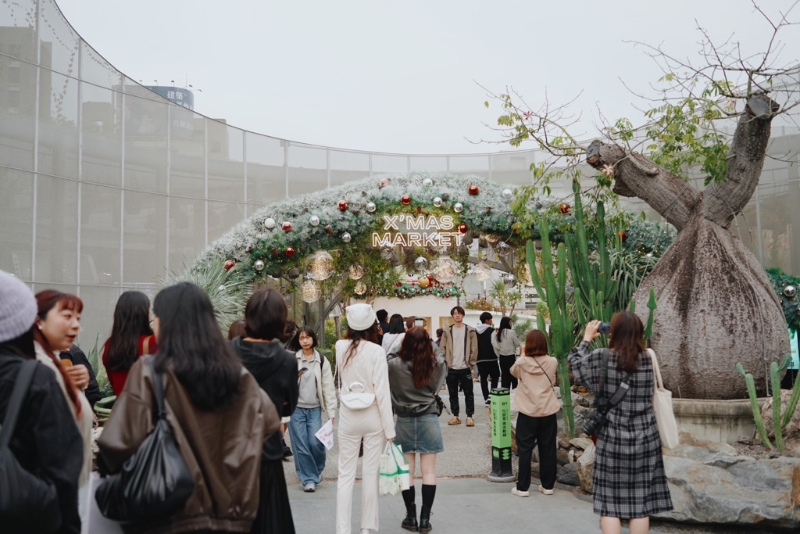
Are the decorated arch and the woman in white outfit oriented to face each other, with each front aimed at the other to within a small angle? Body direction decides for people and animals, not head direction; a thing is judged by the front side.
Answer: yes

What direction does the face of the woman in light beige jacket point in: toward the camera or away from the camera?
away from the camera

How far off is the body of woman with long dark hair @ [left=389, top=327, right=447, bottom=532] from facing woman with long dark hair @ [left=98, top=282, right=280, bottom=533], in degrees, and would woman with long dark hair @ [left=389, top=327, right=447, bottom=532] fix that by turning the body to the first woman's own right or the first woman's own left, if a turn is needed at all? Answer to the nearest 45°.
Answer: approximately 180°

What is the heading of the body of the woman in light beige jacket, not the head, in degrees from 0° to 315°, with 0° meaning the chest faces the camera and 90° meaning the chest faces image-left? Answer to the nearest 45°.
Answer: approximately 180°

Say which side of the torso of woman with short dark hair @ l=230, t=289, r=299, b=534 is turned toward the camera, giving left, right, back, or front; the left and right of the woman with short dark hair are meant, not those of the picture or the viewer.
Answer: back

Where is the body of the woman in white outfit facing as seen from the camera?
away from the camera

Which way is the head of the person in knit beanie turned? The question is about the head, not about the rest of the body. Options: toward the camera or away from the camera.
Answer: away from the camera

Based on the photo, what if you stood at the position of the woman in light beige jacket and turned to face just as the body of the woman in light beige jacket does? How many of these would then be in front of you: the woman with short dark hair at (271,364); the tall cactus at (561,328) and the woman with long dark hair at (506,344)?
2

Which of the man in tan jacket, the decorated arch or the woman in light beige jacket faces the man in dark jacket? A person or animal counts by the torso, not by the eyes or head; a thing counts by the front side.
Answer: the woman in light beige jacket

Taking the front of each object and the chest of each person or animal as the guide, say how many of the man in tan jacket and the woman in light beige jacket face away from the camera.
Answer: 1

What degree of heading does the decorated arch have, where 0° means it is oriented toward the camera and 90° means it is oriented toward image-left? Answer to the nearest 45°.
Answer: approximately 0°

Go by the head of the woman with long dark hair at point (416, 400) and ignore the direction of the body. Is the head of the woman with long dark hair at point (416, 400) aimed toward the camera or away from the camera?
away from the camera

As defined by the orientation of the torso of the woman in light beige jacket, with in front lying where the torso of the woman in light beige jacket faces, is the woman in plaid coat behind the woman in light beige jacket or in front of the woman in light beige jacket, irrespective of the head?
behind

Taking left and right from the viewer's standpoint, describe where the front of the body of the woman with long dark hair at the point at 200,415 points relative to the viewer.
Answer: facing away from the viewer and to the left of the viewer

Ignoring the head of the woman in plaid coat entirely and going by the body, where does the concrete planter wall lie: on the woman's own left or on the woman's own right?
on the woman's own right

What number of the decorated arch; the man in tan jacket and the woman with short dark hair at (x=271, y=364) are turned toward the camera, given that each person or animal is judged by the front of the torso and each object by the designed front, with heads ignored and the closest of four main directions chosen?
2
